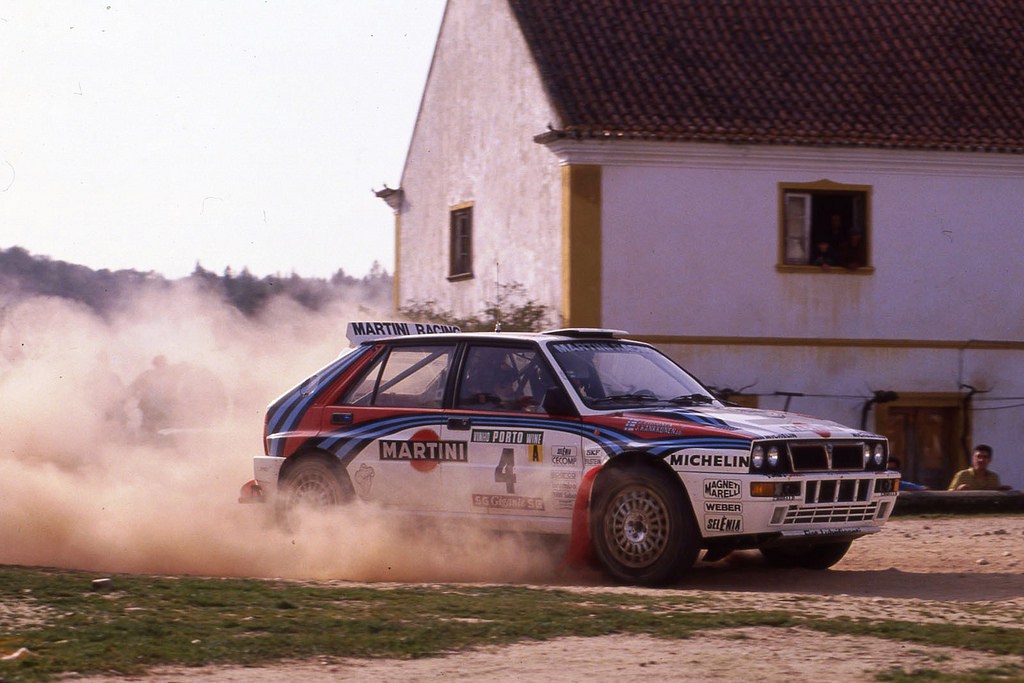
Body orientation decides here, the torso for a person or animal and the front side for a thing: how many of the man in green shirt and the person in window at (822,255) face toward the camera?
2

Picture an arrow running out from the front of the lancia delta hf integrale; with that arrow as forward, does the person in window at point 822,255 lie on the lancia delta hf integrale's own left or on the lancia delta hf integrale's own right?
on the lancia delta hf integrale's own left

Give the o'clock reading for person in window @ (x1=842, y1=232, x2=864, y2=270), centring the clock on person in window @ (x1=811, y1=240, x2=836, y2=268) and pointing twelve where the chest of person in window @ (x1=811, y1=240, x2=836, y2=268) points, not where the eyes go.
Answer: person in window @ (x1=842, y1=232, x2=864, y2=270) is roughly at 8 o'clock from person in window @ (x1=811, y1=240, x2=836, y2=268).

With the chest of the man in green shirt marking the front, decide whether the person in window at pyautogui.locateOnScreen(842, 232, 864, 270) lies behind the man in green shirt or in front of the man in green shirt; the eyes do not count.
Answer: behind

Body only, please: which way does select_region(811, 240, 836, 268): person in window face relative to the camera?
toward the camera

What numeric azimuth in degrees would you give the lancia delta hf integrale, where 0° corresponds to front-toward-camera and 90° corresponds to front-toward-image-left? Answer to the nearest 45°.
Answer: approximately 315°

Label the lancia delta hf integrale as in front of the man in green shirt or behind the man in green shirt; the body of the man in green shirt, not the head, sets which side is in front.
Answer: in front

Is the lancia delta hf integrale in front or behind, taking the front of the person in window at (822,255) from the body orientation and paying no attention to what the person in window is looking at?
in front

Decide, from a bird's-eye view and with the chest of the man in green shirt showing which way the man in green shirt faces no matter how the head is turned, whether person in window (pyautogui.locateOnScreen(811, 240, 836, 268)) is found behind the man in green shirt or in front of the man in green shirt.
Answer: behind

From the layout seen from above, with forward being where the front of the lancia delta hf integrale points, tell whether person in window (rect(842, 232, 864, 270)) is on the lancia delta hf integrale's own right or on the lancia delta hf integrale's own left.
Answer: on the lancia delta hf integrale's own left

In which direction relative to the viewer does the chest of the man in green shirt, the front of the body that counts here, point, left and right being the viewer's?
facing the viewer

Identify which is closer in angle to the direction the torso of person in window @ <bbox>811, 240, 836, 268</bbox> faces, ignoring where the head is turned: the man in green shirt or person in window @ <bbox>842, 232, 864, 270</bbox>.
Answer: the man in green shirt
